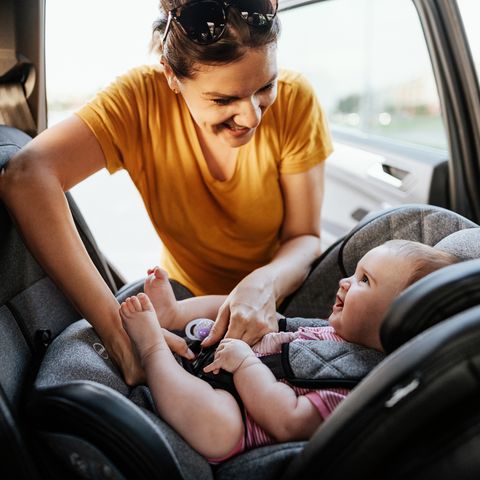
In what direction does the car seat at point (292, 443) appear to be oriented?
to the viewer's left

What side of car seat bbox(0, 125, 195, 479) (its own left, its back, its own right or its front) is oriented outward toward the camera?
right

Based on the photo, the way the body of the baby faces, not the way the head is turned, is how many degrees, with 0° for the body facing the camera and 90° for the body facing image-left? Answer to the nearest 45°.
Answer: approximately 90°

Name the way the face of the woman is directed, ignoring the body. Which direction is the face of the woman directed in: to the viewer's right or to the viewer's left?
to the viewer's right
